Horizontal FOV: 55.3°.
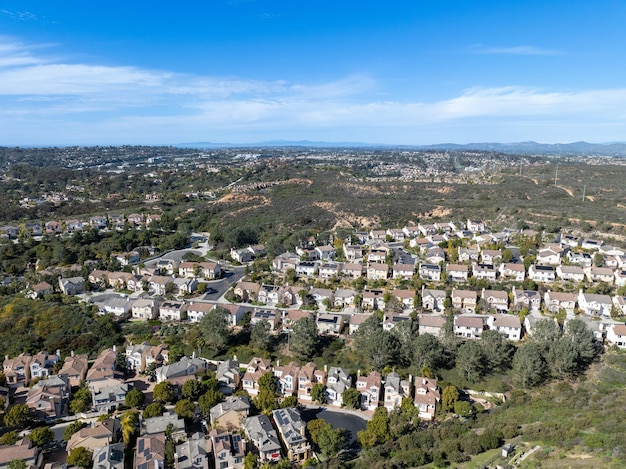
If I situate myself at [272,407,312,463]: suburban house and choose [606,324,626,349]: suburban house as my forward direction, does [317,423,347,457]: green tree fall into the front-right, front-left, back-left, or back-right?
front-right

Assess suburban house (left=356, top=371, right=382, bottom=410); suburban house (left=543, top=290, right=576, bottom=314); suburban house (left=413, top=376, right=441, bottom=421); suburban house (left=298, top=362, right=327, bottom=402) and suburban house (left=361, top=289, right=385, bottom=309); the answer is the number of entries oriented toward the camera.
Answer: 5

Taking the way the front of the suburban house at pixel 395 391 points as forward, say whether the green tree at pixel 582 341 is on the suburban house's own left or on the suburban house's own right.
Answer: on the suburban house's own left

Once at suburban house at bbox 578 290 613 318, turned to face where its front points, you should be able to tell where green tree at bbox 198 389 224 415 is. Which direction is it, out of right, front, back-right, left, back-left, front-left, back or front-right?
front-right

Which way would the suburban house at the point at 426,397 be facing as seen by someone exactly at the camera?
facing the viewer

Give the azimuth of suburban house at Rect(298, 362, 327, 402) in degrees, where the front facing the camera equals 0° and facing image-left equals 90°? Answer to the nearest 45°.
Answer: approximately 0°

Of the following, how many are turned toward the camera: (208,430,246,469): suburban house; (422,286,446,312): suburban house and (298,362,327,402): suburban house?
3

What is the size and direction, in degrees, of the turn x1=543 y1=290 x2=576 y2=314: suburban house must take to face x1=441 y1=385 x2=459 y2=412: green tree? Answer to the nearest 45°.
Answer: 0° — it already faces it

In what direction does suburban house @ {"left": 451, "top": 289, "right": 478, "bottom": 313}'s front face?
toward the camera

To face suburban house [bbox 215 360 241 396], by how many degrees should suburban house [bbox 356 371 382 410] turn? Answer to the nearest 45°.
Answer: approximately 90° to its right

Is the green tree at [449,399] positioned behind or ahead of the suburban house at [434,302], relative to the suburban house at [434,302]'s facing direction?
ahead

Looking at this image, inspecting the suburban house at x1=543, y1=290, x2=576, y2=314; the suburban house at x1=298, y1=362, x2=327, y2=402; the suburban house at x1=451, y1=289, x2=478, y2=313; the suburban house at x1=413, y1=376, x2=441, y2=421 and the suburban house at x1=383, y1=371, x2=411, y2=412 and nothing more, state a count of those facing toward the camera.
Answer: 5

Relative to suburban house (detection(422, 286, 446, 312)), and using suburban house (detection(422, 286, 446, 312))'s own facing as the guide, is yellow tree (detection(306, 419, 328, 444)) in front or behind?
in front

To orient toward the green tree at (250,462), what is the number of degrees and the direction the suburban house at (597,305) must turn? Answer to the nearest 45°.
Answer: approximately 45° to its right

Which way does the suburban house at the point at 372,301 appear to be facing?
toward the camera

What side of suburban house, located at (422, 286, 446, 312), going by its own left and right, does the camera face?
front

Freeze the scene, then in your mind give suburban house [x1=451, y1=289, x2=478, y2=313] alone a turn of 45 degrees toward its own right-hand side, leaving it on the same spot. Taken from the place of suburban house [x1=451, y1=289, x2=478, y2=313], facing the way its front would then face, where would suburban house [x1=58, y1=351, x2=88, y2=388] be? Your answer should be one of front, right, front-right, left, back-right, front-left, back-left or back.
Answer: front
